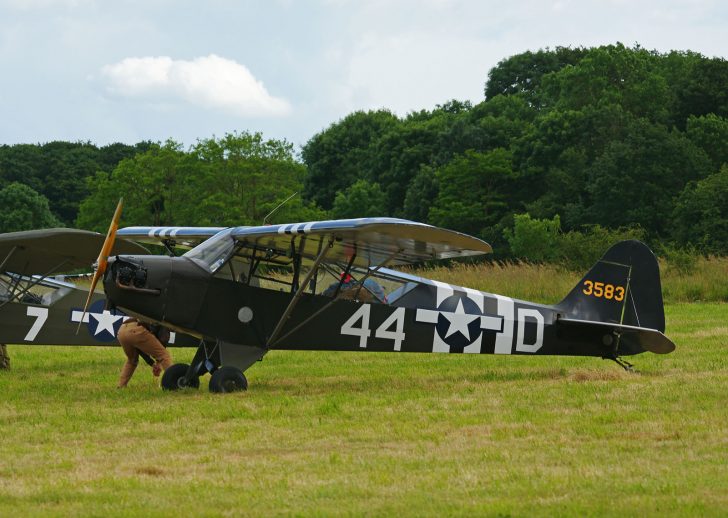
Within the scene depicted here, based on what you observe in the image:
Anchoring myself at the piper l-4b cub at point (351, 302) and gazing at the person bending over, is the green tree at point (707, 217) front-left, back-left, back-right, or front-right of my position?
back-right

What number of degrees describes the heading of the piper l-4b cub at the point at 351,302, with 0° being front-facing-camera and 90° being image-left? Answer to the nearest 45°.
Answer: approximately 90°

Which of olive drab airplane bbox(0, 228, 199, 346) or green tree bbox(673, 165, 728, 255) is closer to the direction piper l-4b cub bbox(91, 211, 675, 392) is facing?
the olive drab airplane

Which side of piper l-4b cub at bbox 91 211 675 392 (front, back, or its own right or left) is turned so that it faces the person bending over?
front

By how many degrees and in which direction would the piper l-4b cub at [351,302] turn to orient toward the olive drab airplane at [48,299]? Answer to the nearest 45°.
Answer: approximately 45° to its right
